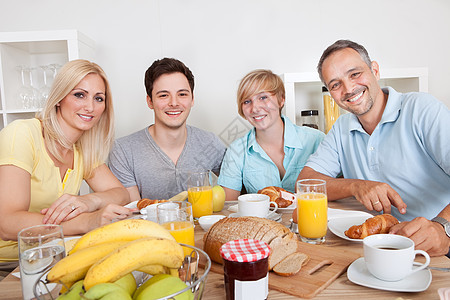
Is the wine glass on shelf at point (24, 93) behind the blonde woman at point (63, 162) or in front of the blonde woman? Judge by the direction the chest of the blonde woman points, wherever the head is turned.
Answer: behind

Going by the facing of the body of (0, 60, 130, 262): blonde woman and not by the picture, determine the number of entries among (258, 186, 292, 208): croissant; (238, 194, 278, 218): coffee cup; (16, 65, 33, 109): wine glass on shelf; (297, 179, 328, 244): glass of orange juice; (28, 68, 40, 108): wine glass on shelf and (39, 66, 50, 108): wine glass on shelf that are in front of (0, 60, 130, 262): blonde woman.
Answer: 3

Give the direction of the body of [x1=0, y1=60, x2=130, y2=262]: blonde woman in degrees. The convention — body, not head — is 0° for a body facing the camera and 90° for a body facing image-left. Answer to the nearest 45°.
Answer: approximately 315°

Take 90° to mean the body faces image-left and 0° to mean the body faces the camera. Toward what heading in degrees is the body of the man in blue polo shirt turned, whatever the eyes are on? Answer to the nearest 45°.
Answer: approximately 45°

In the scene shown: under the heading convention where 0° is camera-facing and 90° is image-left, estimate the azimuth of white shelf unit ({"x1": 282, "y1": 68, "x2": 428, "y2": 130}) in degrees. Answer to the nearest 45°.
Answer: approximately 0°

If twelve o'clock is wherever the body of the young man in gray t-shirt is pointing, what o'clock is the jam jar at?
The jam jar is roughly at 12 o'clock from the young man in gray t-shirt.

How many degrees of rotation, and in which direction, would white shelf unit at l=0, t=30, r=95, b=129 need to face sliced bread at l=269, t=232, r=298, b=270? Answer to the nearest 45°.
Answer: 0° — it already faces it

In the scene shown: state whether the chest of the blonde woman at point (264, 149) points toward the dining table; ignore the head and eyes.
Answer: yes
